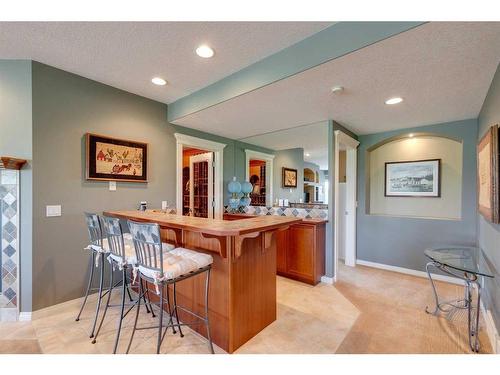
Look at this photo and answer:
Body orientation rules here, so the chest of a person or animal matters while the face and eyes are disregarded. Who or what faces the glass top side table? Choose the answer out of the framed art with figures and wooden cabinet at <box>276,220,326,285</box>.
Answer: the framed art with figures

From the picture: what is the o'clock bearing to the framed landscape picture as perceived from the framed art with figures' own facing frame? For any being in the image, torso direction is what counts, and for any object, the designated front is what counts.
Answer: The framed landscape picture is roughly at 11 o'clock from the framed art with figures.

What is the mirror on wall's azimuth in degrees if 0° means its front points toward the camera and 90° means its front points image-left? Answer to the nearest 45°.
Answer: approximately 45°

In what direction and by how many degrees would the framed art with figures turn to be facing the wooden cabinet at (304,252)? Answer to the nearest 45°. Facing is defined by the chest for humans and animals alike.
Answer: approximately 45° to its left

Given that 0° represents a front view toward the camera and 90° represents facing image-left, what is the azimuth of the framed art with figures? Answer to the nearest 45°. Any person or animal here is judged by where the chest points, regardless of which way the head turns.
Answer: approximately 315°

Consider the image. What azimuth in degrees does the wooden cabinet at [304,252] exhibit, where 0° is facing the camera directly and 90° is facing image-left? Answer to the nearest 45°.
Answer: approximately 45°

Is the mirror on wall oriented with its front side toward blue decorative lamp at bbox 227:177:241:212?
no

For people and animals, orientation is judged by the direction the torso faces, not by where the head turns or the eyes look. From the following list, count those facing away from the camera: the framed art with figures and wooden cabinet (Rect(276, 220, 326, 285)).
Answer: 0
